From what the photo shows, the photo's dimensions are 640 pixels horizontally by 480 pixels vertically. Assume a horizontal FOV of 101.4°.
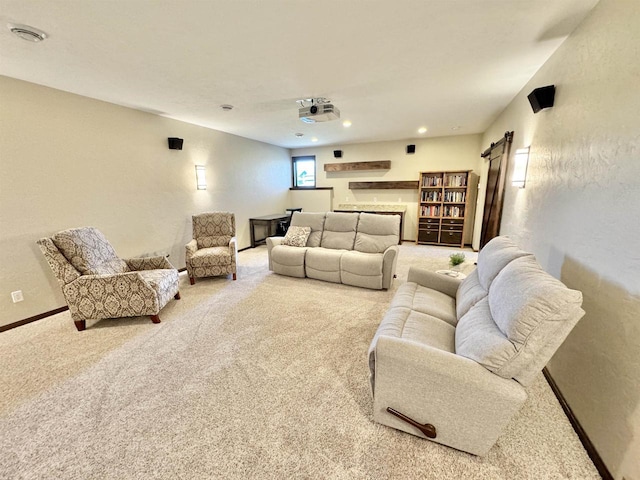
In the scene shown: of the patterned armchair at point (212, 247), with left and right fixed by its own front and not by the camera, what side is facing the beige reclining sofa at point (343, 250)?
left

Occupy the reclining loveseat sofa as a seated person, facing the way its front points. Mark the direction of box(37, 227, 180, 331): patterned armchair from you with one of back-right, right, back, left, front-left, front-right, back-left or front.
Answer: front

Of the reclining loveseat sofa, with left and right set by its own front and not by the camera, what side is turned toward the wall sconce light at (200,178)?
front

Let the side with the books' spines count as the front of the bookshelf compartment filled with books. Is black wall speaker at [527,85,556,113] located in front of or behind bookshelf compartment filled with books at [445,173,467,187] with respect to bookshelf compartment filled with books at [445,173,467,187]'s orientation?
in front

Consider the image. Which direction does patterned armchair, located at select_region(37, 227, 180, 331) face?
to the viewer's right

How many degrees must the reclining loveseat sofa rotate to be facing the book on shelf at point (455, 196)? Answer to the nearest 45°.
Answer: approximately 90° to its right

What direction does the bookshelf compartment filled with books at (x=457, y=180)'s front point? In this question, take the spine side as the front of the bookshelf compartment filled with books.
toward the camera

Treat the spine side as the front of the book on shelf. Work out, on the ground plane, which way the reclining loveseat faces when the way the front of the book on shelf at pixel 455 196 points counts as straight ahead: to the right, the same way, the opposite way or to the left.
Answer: to the right

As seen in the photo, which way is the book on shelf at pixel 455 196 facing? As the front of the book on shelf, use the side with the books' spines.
toward the camera

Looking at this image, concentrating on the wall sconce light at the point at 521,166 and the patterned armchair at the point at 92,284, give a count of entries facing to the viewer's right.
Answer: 1
